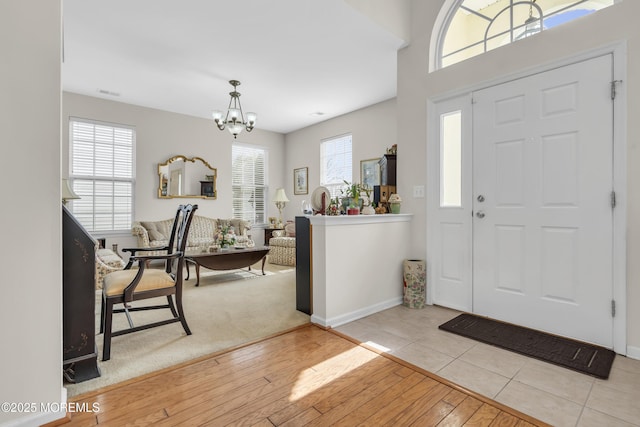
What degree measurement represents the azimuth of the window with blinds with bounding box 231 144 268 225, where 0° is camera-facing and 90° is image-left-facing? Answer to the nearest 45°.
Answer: approximately 315°

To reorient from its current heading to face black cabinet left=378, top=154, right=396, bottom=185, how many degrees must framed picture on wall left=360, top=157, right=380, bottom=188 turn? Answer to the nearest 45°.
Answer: approximately 45° to its left

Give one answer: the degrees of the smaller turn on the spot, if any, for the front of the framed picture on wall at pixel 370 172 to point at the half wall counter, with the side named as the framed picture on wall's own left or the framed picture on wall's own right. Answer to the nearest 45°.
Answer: approximately 45° to the framed picture on wall's own left

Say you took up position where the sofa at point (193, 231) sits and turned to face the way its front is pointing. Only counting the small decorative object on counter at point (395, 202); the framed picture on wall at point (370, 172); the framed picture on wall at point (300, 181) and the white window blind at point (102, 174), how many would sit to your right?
1

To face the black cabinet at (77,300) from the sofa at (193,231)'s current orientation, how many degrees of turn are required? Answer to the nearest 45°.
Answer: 0° — it already faces it

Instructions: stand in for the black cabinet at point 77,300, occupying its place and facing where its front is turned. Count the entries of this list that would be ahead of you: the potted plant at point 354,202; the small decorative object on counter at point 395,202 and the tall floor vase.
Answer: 3

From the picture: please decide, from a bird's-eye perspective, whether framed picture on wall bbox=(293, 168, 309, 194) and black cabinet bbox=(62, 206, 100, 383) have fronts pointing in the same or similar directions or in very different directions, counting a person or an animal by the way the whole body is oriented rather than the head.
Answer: very different directions

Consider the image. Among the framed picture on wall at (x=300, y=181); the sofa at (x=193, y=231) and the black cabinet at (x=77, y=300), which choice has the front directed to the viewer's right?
the black cabinet

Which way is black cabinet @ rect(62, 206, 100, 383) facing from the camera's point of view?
to the viewer's right

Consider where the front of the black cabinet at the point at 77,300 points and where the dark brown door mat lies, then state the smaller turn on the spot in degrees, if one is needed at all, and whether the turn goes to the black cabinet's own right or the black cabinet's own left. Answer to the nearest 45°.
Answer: approximately 45° to the black cabinet's own right

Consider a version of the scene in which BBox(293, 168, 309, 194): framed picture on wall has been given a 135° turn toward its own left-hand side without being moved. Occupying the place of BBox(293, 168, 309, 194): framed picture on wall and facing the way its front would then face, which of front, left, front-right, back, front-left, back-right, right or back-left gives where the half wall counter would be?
right

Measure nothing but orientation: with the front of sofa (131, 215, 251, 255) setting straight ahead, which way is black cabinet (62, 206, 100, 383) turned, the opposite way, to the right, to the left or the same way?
to the left

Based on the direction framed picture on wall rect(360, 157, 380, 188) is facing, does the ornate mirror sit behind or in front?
in front

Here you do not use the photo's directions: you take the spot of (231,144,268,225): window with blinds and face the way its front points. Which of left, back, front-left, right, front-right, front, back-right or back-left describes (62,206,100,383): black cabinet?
front-right

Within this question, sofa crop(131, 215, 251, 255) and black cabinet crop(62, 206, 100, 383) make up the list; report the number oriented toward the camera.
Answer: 1

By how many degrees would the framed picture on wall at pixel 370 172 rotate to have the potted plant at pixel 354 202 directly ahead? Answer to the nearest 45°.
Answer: approximately 45° to its left

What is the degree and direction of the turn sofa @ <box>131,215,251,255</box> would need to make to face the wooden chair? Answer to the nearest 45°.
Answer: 0° — it already faces it
